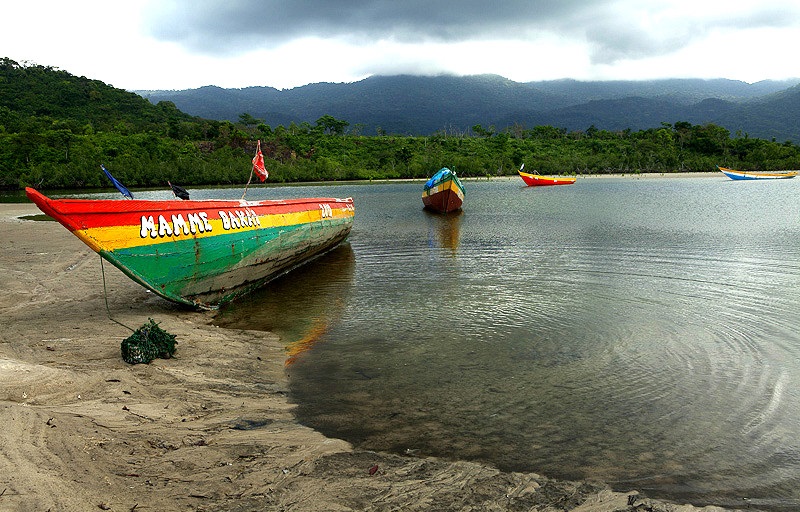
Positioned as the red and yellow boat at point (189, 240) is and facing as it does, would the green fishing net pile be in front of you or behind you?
in front

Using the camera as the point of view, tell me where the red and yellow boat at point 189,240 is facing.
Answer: facing the viewer and to the left of the viewer
